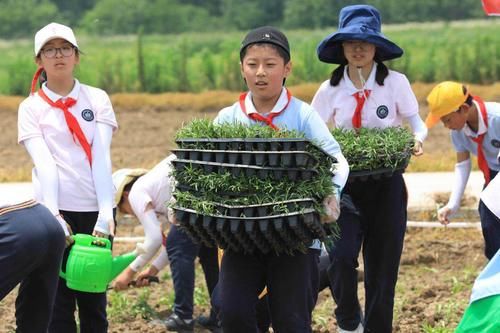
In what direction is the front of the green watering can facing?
to the viewer's right

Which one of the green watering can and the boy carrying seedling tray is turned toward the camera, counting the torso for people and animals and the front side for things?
the boy carrying seedling tray

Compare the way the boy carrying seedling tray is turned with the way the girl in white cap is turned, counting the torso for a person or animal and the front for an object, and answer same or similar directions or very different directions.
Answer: same or similar directions

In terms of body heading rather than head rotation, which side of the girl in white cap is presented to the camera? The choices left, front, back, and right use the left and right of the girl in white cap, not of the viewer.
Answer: front

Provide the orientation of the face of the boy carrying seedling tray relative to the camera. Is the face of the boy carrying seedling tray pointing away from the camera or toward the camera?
toward the camera

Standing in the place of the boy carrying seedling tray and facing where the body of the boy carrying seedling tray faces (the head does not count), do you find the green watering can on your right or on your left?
on your right

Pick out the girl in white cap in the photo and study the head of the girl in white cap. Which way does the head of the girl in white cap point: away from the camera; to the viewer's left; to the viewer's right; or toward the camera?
toward the camera

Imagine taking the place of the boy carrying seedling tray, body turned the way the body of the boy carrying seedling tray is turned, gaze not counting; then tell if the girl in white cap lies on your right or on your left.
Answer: on your right

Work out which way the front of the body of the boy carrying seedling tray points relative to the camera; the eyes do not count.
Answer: toward the camera
